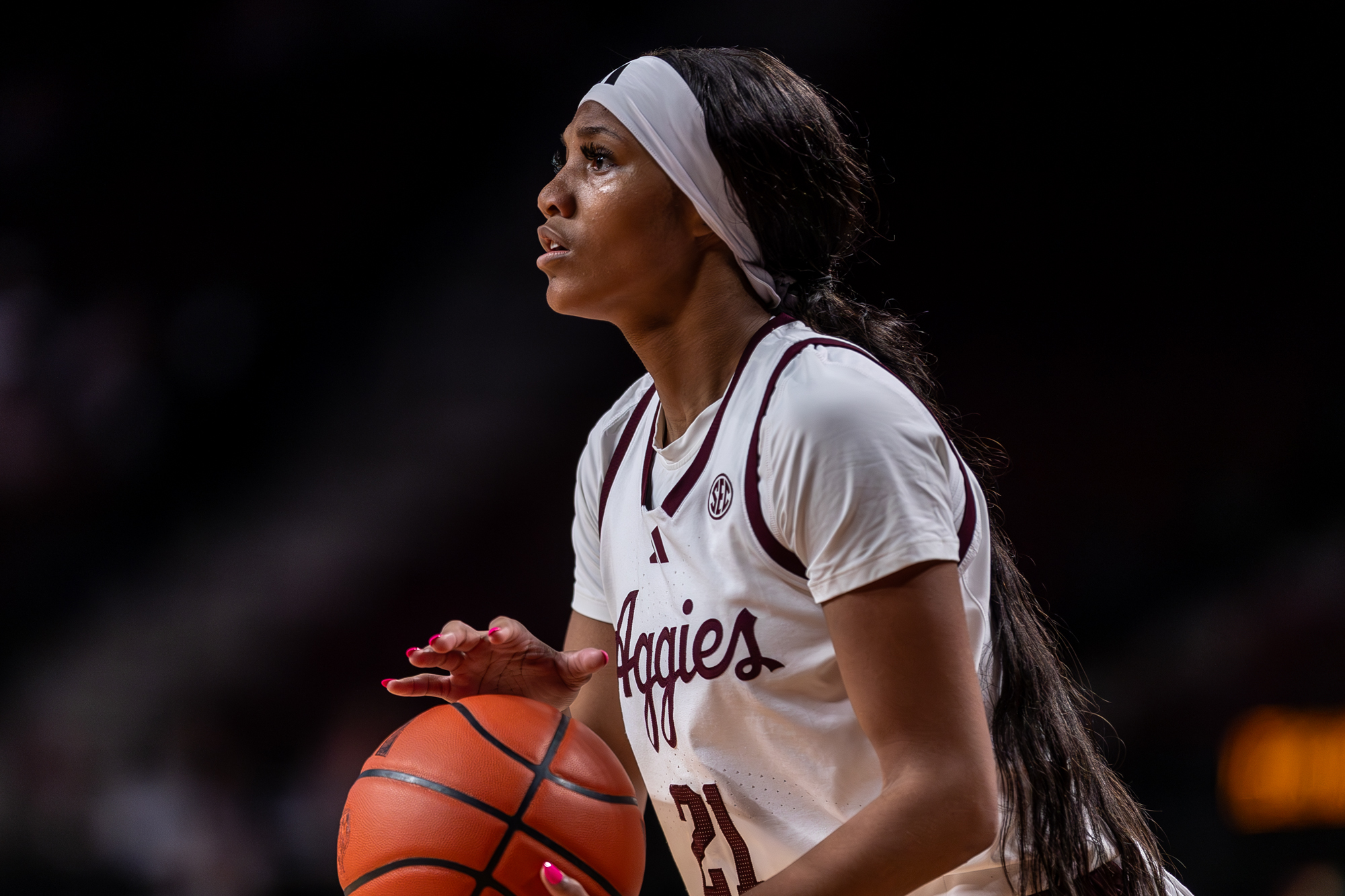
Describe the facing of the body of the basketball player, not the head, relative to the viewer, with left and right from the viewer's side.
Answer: facing the viewer and to the left of the viewer

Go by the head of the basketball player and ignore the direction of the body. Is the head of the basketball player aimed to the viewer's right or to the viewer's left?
to the viewer's left
